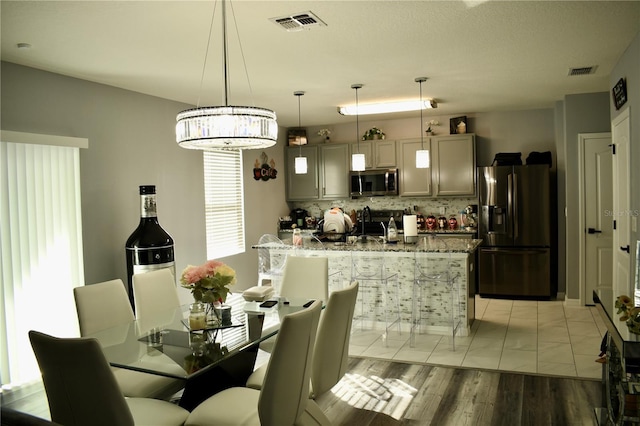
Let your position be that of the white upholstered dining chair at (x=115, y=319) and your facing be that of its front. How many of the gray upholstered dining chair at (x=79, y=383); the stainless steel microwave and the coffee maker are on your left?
2

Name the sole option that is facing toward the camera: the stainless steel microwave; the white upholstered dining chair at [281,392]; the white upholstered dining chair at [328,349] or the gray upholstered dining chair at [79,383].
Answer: the stainless steel microwave

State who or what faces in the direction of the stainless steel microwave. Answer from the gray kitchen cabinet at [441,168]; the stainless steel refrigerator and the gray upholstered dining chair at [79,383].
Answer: the gray upholstered dining chair

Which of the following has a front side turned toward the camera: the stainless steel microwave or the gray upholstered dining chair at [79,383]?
the stainless steel microwave

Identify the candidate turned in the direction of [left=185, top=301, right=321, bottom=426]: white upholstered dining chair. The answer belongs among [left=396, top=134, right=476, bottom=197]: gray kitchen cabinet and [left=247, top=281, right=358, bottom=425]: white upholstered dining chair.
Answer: the gray kitchen cabinet

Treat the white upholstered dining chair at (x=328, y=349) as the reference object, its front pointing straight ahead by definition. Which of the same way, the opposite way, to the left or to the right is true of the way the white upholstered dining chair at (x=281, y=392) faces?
the same way

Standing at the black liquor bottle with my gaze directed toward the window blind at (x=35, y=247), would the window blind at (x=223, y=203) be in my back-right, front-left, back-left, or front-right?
back-right

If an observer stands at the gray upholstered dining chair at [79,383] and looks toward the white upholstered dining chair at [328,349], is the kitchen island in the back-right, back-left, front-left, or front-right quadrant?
front-left

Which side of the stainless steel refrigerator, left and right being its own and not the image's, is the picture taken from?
front

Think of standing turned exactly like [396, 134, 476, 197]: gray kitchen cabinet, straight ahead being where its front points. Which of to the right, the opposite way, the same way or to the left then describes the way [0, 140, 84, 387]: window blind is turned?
to the left

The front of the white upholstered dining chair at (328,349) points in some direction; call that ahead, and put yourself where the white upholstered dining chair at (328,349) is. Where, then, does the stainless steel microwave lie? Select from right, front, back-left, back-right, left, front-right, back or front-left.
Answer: front-right

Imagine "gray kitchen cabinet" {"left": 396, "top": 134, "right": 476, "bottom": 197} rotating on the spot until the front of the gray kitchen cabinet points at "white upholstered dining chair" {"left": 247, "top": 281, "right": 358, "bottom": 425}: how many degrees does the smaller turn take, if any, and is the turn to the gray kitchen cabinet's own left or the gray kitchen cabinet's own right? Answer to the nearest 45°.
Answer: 0° — it already faces it

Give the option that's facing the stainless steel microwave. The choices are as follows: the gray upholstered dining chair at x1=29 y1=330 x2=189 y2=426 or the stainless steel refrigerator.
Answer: the gray upholstered dining chair

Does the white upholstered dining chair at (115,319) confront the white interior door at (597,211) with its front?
no

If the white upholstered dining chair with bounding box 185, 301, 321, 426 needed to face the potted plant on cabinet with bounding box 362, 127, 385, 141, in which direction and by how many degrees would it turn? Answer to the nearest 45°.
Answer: approximately 45° to its right

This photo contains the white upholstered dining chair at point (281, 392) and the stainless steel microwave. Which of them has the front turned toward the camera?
the stainless steel microwave

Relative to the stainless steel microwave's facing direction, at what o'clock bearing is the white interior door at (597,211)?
The white interior door is roughly at 10 o'clock from the stainless steel microwave.

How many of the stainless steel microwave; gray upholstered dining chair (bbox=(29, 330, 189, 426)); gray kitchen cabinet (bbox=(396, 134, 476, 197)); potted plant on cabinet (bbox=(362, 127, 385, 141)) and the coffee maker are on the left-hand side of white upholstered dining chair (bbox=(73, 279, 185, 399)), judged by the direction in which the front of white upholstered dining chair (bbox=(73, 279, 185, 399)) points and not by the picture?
4

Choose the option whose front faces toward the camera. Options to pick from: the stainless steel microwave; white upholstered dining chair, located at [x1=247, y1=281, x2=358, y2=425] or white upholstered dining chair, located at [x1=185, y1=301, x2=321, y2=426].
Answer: the stainless steel microwave

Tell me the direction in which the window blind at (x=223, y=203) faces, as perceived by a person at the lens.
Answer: facing the viewer and to the right of the viewer

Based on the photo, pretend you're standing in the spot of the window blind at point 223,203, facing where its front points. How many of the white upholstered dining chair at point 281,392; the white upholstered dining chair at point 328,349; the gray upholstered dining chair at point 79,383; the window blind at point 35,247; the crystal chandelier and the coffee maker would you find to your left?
1
